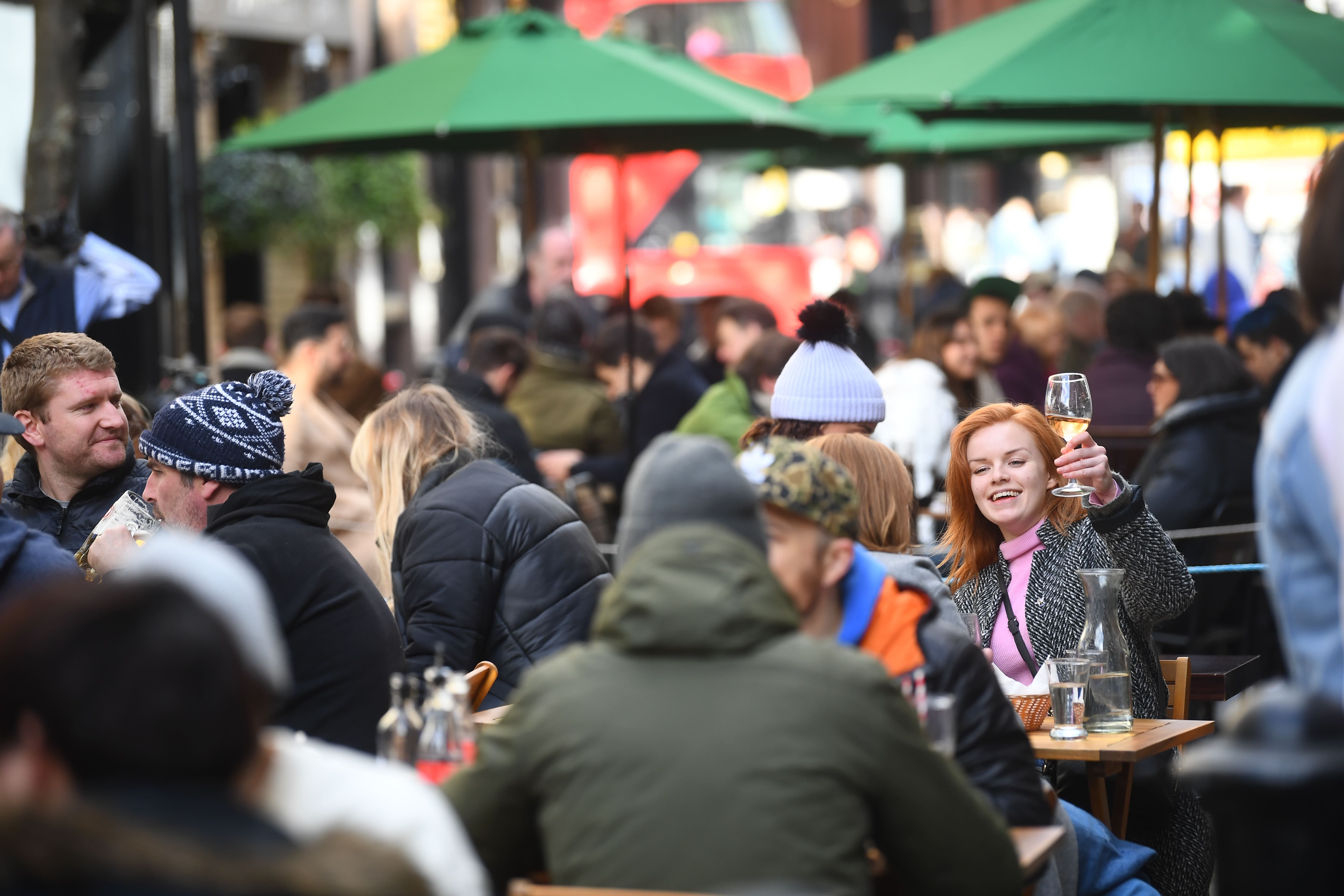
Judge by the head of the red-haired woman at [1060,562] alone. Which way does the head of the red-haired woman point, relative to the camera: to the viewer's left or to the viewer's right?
to the viewer's left

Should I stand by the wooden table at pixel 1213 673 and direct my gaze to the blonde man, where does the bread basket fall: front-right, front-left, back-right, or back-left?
front-left

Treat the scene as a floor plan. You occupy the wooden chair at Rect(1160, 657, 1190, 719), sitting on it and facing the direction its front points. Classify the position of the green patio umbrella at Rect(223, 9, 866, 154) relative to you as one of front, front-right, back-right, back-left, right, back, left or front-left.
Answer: right

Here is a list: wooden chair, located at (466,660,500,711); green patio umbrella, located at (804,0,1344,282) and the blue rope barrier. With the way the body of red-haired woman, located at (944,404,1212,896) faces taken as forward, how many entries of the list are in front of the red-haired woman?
1

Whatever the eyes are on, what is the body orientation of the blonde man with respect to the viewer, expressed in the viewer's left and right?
facing the viewer and to the right of the viewer

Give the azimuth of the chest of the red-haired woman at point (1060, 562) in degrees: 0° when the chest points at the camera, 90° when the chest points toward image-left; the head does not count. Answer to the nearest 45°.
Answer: approximately 45°

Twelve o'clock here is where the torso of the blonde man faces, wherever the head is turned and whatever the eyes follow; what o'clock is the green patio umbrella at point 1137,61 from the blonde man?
The green patio umbrella is roughly at 8 o'clock from the blonde man.

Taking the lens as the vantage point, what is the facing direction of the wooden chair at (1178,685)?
facing the viewer and to the left of the viewer

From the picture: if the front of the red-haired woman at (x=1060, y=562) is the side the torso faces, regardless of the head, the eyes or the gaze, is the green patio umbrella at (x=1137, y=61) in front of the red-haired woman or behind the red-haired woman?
behind

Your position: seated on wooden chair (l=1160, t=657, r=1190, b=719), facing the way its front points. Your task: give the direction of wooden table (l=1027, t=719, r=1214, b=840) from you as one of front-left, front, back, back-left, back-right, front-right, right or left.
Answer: front-left

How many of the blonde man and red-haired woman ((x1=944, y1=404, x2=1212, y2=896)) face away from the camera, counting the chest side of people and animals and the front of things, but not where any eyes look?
0

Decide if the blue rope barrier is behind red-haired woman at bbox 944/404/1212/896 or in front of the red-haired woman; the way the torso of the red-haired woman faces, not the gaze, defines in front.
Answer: behind

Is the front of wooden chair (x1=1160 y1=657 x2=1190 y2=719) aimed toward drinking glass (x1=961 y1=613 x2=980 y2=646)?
yes

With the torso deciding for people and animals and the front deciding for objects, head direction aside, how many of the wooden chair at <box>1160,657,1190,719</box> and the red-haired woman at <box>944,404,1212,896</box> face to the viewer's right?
0
